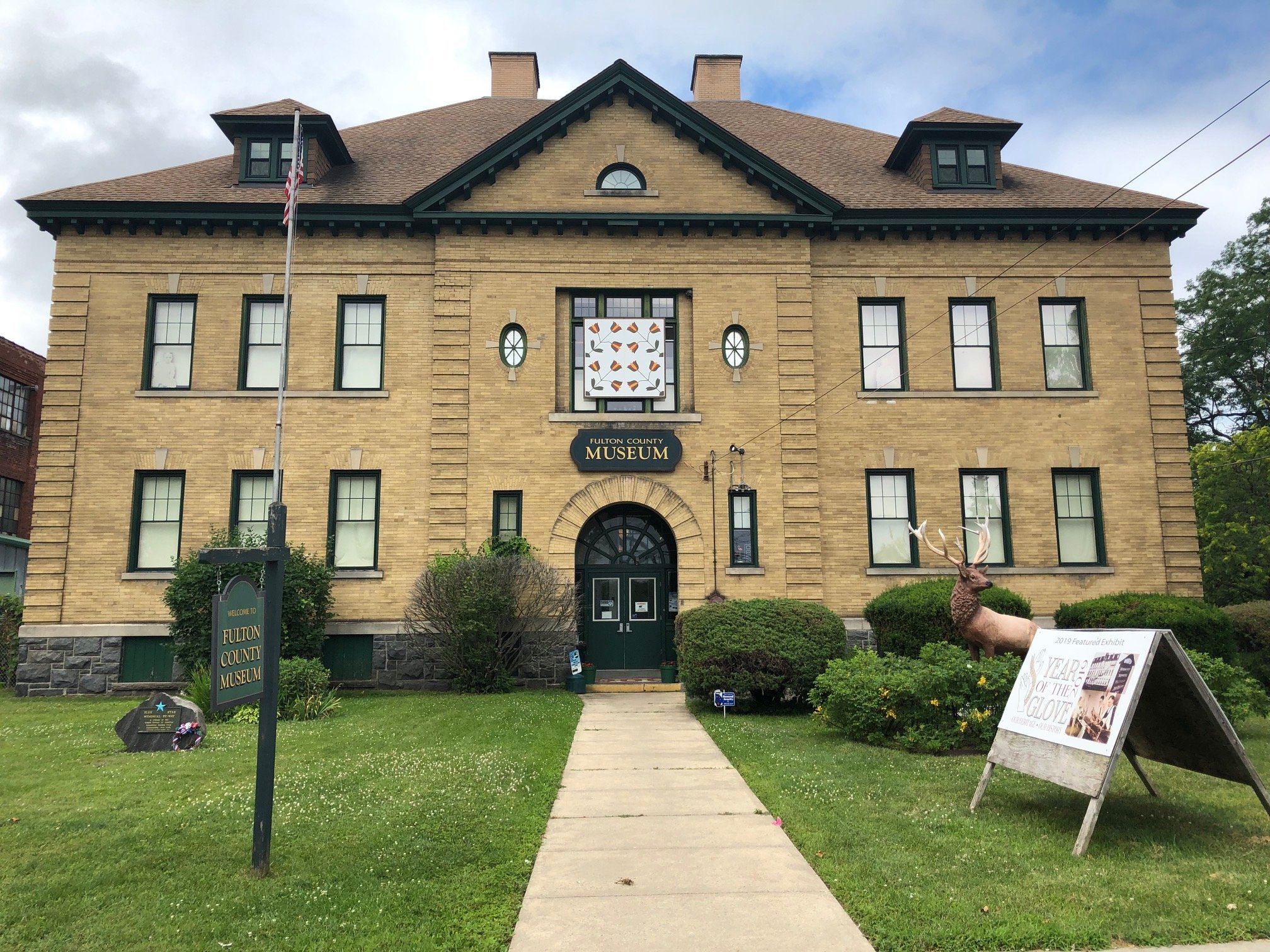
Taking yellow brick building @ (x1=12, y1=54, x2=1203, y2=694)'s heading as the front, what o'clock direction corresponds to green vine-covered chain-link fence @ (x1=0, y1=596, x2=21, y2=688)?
The green vine-covered chain-link fence is roughly at 3 o'clock from the yellow brick building.

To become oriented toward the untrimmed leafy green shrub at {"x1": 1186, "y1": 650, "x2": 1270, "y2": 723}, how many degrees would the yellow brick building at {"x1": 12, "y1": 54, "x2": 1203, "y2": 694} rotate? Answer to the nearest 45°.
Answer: approximately 45° to its left

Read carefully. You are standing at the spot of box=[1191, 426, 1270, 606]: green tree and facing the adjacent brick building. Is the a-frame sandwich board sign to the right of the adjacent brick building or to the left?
left

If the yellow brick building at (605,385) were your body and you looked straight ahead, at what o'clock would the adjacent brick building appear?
The adjacent brick building is roughly at 4 o'clock from the yellow brick building.

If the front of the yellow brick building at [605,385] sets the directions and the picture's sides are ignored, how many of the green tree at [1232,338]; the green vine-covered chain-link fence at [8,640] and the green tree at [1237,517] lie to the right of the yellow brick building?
1

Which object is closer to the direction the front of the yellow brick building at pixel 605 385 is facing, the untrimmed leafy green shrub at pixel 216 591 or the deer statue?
the deer statue

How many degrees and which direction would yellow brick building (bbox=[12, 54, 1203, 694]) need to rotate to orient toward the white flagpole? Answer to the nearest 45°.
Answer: approximately 45° to its right

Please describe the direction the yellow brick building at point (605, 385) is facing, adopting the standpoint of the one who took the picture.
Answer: facing the viewer

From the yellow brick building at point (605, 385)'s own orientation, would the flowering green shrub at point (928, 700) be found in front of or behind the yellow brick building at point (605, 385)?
in front

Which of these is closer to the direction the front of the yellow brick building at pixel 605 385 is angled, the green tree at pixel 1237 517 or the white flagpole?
the white flagpole

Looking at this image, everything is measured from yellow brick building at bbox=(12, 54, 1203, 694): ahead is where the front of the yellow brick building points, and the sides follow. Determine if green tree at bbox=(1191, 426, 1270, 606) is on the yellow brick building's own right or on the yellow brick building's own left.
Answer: on the yellow brick building's own left

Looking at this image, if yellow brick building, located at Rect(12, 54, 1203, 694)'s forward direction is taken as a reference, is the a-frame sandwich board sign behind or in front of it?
in front
